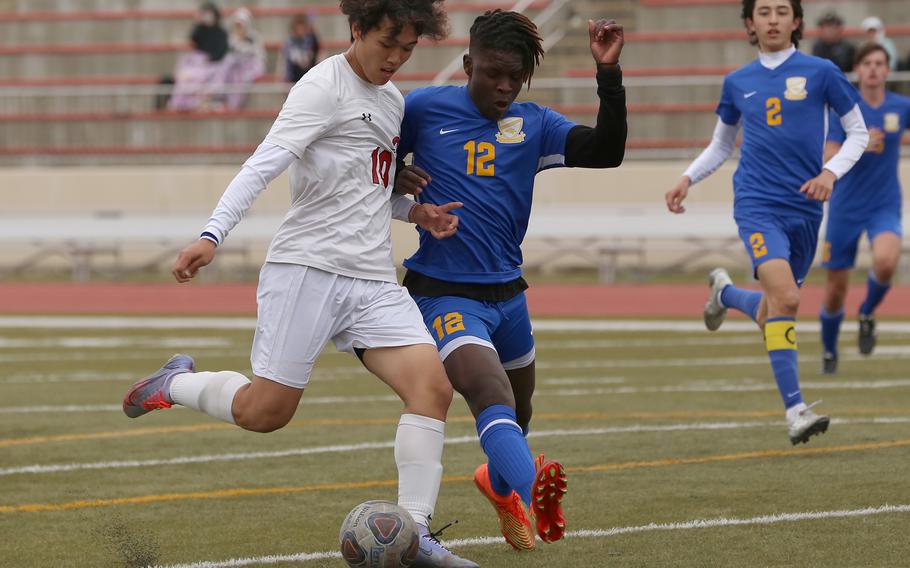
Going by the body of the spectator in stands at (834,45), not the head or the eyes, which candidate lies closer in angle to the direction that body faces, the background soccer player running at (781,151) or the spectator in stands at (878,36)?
the background soccer player running

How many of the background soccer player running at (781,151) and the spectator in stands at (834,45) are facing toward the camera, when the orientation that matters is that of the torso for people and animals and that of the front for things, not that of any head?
2

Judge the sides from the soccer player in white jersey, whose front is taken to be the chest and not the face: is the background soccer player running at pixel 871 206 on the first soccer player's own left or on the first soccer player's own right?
on the first soccer player's own left

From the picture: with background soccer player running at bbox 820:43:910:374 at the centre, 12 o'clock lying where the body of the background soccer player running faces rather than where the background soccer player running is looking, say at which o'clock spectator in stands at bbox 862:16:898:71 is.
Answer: The spectator in stands is roughly at 6 o'clock from the background soccer player running.

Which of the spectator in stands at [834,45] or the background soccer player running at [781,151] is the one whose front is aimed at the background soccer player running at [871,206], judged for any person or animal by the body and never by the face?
the spectator in stands

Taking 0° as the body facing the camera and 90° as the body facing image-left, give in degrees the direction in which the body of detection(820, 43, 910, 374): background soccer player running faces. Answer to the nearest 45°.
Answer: approximately 0°

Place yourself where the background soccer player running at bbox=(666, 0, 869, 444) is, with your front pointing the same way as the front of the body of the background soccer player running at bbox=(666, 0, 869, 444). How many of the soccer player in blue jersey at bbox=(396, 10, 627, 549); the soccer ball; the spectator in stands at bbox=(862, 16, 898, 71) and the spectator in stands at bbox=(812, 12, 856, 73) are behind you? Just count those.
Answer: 2

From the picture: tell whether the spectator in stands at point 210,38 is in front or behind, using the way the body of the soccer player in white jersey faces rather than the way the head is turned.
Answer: behind
